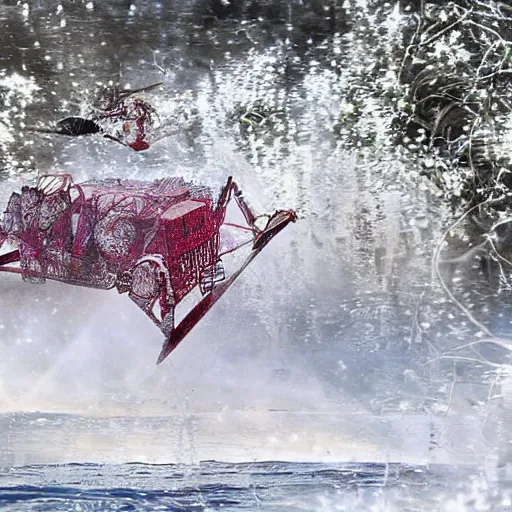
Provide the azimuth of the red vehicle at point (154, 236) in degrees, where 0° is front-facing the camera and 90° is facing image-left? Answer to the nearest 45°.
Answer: approximately 315°
